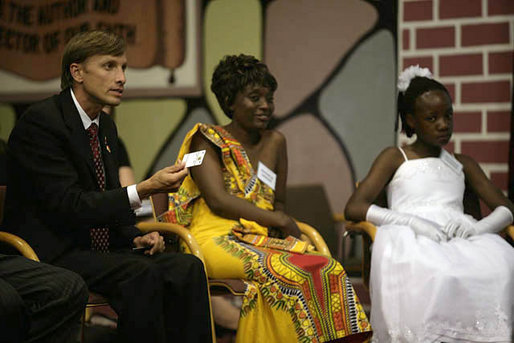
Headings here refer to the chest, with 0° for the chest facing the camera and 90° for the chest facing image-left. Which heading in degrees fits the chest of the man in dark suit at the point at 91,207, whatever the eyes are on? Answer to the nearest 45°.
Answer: approximately 315°

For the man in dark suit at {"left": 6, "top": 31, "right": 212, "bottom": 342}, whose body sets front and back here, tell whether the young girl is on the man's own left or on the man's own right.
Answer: on the man's own left

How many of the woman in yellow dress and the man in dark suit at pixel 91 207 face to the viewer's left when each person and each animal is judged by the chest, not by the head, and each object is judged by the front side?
0

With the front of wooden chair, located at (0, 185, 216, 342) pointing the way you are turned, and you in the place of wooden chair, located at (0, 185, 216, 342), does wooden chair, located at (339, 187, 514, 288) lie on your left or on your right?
on your left

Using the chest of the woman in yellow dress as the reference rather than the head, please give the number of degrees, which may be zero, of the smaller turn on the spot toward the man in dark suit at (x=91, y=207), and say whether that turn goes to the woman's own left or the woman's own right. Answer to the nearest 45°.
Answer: approximately 90° to the woman's own right

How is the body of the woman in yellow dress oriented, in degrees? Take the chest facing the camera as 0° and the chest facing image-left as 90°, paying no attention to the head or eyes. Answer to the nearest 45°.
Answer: approximately 315°

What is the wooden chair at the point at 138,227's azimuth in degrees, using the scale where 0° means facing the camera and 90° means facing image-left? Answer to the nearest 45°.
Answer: approximately 315°
